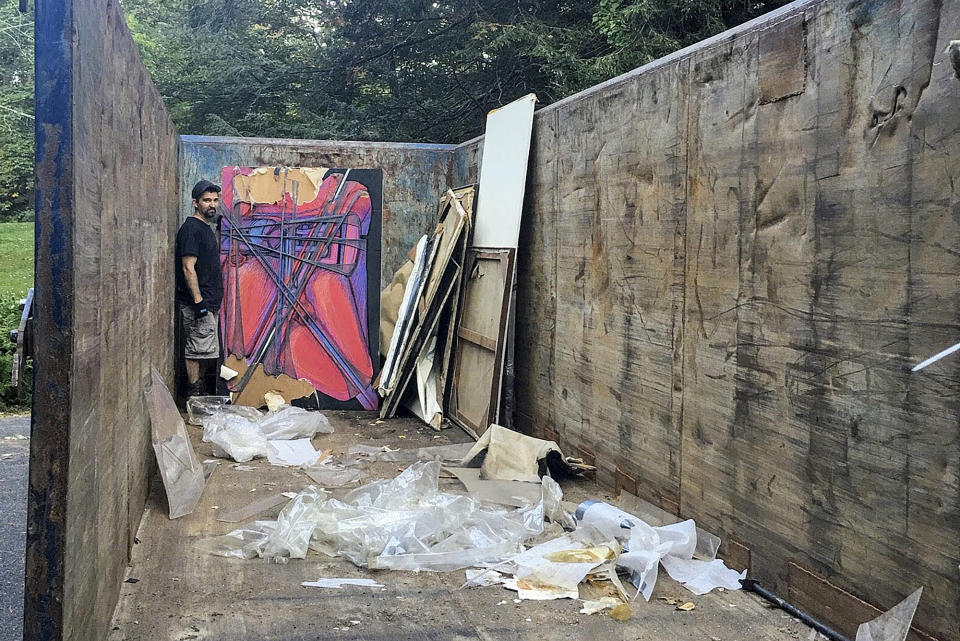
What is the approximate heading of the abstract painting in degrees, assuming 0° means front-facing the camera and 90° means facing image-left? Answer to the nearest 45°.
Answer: approximately 0°

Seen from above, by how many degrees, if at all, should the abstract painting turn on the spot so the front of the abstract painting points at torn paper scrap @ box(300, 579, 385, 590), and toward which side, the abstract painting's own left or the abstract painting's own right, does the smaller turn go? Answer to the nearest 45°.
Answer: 0° — it already faces it

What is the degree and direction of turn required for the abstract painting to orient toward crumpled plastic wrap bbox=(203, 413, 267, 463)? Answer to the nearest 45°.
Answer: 0° — it already faces it

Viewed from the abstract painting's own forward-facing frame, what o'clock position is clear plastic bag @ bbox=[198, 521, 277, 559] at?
The clear plastic bag is roughly at 12 o'clock from the abstract painting.

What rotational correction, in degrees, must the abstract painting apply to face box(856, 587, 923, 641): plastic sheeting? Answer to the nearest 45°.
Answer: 0° — it already faces it

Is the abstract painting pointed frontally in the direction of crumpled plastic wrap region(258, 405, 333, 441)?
yes

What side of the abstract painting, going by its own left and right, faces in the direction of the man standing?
right

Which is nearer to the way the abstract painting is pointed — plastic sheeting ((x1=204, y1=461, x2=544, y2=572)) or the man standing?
the plastic sheeting
